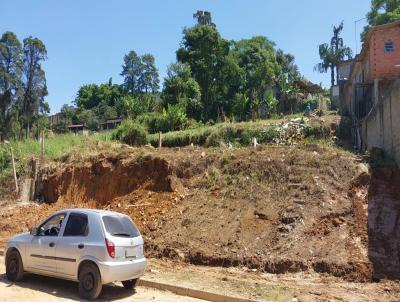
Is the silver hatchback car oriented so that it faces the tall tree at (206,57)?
no

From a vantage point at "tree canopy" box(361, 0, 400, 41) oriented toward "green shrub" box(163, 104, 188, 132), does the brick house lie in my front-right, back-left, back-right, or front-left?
front-left

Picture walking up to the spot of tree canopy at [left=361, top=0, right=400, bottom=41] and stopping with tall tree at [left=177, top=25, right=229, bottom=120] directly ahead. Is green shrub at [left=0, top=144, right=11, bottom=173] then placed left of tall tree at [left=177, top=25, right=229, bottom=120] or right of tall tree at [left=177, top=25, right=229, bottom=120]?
left

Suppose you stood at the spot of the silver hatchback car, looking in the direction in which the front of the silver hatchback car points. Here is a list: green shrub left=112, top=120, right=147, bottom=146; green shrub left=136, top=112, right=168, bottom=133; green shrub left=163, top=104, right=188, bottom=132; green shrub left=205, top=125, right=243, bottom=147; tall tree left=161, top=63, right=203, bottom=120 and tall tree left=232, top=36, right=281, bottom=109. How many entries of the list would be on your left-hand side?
0

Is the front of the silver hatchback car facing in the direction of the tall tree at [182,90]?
no

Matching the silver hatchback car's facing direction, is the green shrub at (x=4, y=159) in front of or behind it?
in front

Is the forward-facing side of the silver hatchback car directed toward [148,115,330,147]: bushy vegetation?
no

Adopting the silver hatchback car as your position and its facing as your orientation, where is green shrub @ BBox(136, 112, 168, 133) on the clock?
The green shrub is roughly at 2 o'clock from the silver hatchback car.

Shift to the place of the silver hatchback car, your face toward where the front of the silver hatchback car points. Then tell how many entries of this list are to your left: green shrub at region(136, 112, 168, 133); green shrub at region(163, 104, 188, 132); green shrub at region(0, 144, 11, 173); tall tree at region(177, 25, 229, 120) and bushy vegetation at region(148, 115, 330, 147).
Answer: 0

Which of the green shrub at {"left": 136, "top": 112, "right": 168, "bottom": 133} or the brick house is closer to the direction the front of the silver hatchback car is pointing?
the green shrub

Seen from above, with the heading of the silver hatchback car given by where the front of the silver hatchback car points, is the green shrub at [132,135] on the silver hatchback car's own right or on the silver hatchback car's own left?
on the silver hatchback car's own right

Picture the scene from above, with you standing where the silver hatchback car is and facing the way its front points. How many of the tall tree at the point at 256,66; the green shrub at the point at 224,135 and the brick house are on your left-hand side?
0

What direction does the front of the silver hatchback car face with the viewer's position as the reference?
facing away from the viewer and to the left of the viewer

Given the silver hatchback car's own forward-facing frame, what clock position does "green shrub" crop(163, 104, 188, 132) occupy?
The green shrub is roughly at 2 o'clock from the silver hatchback car.

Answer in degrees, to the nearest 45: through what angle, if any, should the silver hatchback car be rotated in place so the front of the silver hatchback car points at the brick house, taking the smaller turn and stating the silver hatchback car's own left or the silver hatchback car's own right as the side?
approximately 90° to the silver hatchback car's own right

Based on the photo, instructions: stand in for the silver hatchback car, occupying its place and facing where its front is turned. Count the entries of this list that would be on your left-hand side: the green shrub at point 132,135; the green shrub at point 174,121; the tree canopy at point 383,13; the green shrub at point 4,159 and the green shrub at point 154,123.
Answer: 0
